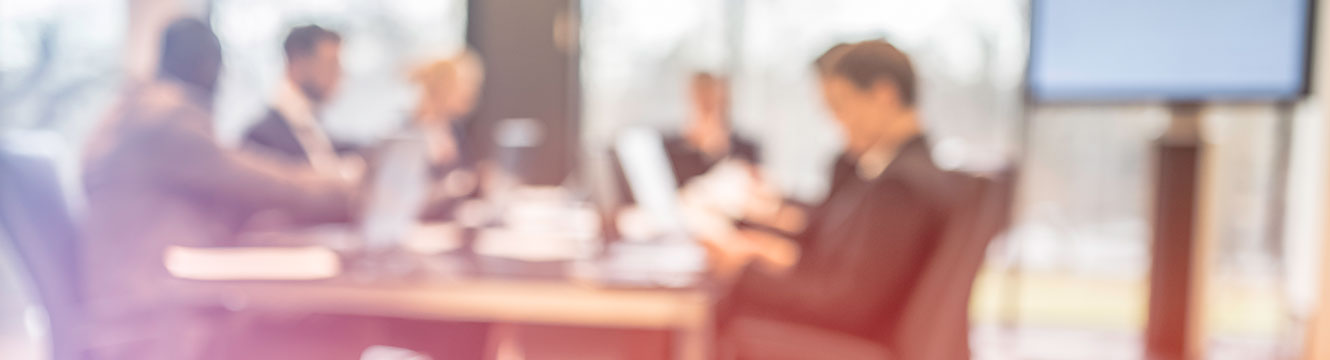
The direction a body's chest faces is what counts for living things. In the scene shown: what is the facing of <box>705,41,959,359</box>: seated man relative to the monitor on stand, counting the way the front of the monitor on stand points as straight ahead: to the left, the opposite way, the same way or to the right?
to the right

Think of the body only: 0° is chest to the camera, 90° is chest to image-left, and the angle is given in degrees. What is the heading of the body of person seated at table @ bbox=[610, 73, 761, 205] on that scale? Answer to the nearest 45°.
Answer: approximately 0°

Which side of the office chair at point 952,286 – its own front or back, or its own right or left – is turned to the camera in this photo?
left

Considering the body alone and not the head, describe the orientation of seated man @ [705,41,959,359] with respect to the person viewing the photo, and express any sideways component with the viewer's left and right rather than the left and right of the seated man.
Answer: facing to the left of the viewer

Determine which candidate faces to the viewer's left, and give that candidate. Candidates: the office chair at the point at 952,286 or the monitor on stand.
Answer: the office chair

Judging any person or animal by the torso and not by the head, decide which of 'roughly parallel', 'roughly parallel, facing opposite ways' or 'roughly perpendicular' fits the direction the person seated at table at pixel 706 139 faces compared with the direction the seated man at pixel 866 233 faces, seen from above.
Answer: roughly perpendicular

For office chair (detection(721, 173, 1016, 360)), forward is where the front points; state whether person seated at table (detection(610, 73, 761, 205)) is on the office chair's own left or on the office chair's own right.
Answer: on the office chair's own right

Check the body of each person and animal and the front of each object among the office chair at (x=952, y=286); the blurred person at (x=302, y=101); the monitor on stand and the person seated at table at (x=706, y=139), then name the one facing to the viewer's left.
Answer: the office chair
